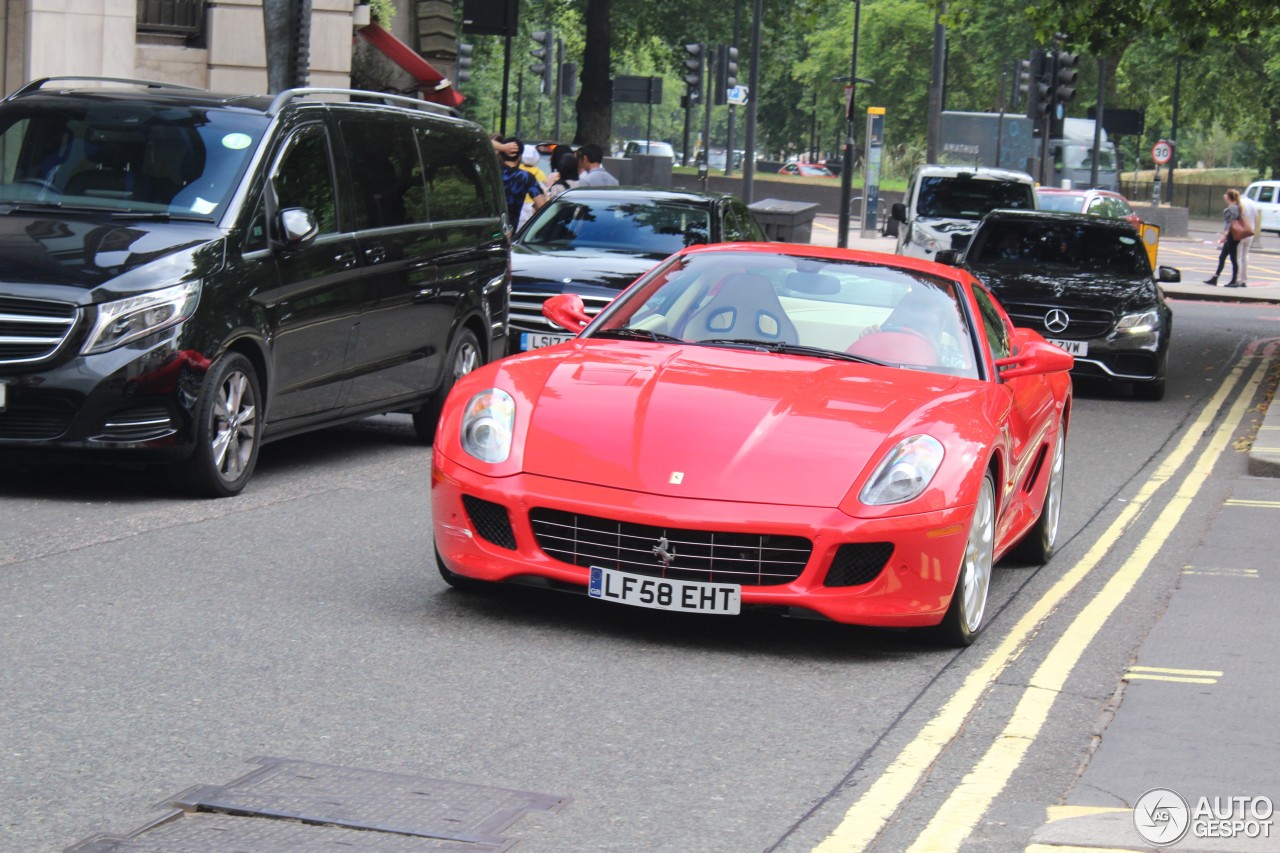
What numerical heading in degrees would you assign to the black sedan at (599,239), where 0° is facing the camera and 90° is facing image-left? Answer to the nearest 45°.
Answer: approximately 45°

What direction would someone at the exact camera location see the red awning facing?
facing to the right of the viewer

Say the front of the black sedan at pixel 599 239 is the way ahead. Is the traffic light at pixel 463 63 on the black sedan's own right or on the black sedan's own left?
on the black sedan's own right

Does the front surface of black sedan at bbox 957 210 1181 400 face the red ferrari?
yes

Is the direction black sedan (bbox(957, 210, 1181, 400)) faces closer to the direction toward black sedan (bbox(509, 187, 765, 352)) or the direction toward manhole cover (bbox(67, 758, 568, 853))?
the manhole cover

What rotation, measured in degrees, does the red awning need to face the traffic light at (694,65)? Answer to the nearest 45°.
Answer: approximately 45° to its left

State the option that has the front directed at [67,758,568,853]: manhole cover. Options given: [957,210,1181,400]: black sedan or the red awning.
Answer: the black sedan

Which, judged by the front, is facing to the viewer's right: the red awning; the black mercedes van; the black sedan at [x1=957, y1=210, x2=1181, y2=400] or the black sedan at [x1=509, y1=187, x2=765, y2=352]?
the red awning

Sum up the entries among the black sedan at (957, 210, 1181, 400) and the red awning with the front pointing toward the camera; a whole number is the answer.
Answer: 1
